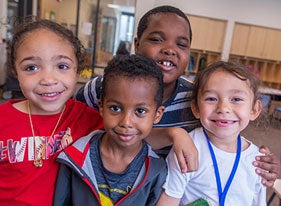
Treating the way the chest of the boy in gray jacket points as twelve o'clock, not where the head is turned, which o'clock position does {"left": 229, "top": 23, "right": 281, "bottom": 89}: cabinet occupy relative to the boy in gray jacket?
The cabinet is roughly at 7 o'clock from the boy in gray jacket.

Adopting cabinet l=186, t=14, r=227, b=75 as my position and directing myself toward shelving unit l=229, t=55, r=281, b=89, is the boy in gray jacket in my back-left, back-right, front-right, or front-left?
back-right

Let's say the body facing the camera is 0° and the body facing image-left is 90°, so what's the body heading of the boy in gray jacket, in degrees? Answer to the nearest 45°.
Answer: approximately 0°

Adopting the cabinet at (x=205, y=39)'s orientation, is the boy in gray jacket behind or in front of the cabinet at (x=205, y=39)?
in front

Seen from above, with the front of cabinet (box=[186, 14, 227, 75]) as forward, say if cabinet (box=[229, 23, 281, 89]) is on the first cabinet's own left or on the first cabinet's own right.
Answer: on the first cabinet's own left

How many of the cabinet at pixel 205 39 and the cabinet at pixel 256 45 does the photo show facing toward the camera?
2

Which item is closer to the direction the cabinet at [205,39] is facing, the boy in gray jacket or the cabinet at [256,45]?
the boy in gray jacket

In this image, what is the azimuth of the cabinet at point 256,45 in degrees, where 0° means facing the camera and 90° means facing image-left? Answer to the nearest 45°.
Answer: approximately 0°
